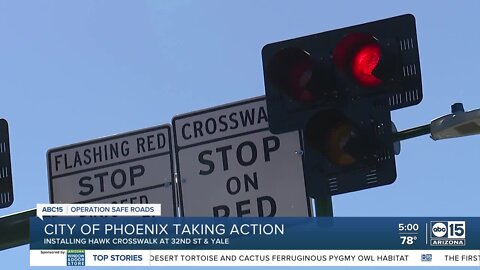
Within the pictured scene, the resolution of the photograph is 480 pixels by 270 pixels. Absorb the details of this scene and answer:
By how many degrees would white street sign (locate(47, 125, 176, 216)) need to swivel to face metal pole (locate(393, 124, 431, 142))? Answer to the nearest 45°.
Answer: approximately 90° to its left

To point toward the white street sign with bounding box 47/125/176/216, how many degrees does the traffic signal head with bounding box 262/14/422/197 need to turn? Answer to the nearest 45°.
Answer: approximately 90° to its right

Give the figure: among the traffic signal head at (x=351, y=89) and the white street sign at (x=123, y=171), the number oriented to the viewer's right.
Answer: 0

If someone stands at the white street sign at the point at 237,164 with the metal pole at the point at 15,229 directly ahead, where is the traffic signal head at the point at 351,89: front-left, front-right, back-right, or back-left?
back-left

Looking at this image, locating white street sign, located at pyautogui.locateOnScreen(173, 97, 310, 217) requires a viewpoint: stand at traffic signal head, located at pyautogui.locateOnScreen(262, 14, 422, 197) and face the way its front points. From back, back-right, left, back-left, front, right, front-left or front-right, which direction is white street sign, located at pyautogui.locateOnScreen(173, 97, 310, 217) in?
right

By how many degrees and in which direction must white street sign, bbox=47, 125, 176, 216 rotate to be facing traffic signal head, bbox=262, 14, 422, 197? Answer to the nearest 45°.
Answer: approximately 90° to its left

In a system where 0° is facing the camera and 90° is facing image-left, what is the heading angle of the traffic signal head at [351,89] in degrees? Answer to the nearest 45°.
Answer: approximately 45°

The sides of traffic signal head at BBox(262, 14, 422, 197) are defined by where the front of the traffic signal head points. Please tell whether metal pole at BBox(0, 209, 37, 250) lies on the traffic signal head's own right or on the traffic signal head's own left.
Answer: on the traffic signal head's own right

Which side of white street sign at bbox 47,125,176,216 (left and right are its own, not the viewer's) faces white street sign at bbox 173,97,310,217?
left

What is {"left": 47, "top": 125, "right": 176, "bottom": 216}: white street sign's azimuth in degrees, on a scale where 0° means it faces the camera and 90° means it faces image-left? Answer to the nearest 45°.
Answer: approximately 45°
